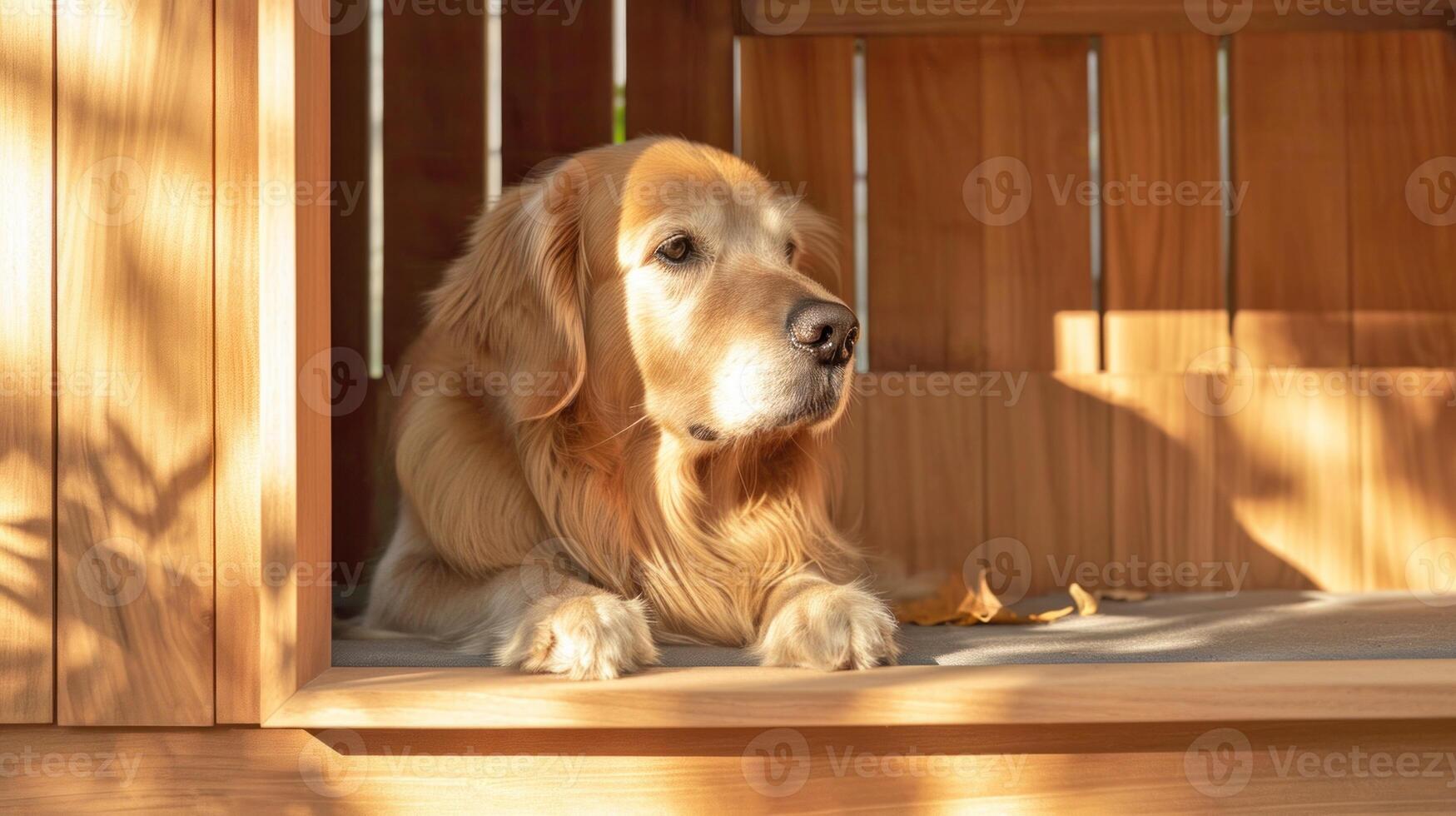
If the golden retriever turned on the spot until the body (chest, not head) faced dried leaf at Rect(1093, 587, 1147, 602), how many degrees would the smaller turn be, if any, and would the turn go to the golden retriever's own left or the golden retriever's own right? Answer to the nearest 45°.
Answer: approximately 90° to the golden retriever's own left

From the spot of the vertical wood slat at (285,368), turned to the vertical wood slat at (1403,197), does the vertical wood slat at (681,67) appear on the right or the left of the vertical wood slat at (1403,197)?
left

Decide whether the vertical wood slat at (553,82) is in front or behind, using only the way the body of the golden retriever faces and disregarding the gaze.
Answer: behind

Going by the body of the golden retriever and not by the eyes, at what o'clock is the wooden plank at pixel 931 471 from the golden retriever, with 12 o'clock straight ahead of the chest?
The wooden plank is roughly at 9 o'clock from the golden retriever.

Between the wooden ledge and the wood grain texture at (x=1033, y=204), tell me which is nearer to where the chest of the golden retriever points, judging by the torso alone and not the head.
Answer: the wooden ledge

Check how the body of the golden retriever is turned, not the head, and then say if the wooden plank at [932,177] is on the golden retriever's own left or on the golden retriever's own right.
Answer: on the golden retriever's own left

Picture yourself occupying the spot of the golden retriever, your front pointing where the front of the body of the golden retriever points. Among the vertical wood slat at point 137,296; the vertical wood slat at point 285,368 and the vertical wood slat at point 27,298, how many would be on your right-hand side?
3

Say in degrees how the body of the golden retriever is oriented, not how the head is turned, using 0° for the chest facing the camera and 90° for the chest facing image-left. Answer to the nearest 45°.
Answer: approximately 315°

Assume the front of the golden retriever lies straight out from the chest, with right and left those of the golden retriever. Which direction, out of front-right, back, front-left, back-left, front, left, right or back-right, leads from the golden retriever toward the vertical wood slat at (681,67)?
back-left

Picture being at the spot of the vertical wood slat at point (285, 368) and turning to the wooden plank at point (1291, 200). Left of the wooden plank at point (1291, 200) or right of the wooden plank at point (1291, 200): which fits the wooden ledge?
right

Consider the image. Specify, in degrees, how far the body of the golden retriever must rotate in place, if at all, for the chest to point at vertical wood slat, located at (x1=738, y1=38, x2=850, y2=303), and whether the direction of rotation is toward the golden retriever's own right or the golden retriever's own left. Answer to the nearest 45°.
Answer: approximately 90° to the golden retriever's own left
